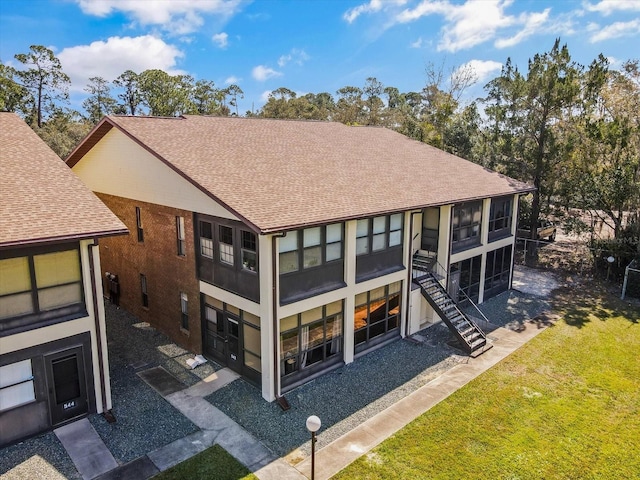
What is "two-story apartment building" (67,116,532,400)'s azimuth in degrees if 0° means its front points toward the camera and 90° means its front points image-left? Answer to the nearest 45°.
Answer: approximately 315°

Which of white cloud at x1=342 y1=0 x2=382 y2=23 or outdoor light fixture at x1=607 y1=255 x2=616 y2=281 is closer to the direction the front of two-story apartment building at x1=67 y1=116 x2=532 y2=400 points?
the outdoor light fixture

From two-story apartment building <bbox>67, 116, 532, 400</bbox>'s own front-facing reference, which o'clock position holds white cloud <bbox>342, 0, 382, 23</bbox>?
The white cloud is roughly at 8 o'clock from the two-story apartment building.

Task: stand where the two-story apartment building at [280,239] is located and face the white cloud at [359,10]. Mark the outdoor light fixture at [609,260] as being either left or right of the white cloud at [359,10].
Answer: right

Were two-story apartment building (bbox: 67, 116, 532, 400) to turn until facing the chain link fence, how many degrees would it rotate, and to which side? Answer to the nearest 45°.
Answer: approximately 90° to its left

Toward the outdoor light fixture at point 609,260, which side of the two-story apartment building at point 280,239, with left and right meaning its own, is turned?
left

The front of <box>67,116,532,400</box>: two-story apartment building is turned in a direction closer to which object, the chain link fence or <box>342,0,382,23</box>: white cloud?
the chain link fence
